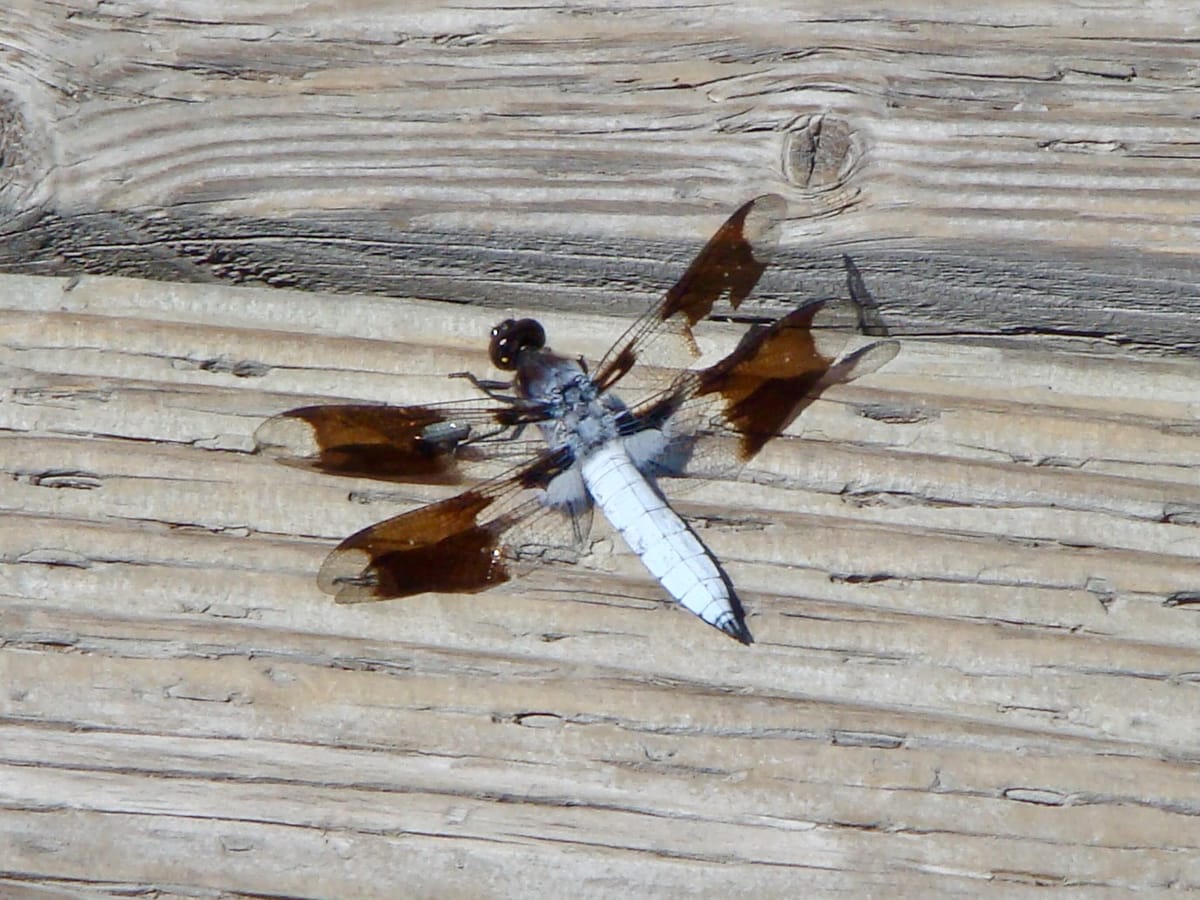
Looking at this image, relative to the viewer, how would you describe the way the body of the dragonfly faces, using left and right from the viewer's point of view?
facing away from the viewer and to the left of the viewer
